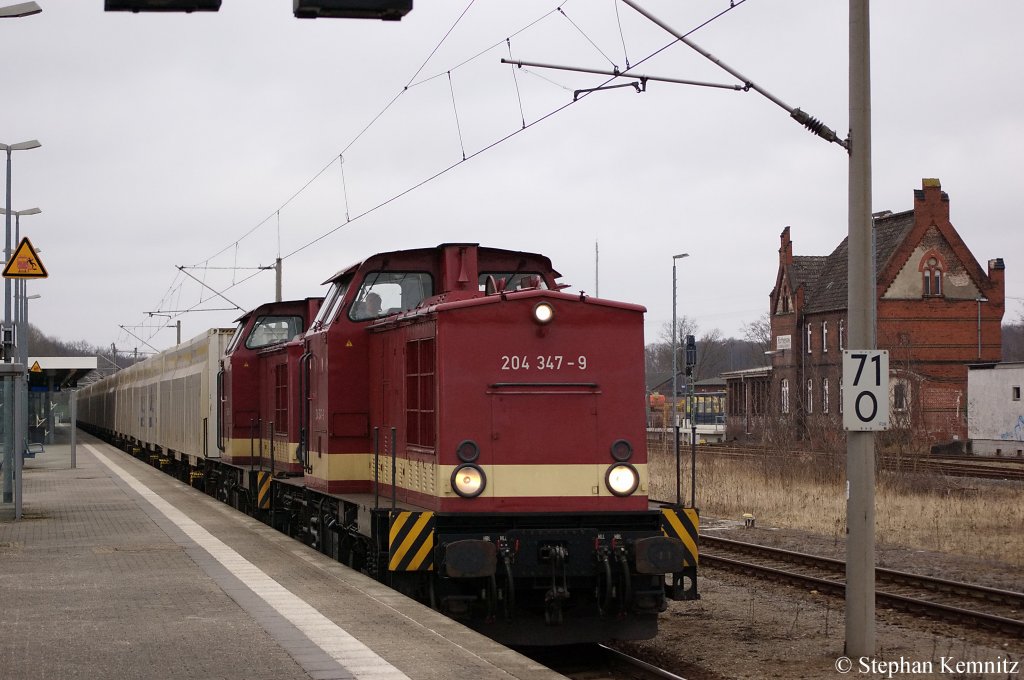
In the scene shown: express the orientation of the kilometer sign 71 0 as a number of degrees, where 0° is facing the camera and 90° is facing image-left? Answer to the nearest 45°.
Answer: approximately 0°

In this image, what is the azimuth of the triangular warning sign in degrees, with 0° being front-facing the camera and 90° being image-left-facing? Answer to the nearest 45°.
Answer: approximately 0°

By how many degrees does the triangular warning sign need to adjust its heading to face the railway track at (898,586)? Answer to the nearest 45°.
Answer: approximately 45° to its left

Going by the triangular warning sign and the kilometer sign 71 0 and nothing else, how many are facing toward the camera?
2

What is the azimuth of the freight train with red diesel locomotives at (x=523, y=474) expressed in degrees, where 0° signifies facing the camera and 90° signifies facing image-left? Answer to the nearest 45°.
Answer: approximately 315°

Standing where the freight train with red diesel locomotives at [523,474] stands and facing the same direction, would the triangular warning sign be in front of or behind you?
behind

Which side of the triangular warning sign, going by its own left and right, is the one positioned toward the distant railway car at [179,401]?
back

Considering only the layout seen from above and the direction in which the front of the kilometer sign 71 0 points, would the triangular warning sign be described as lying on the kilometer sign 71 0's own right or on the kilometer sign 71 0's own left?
on the kilometer sign 71 0's own right
